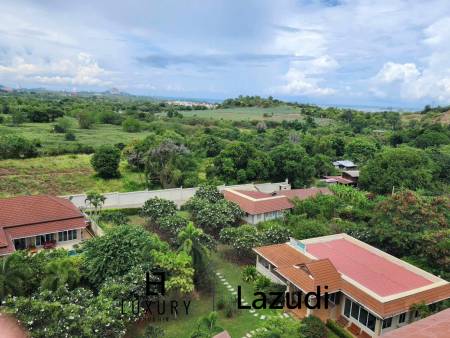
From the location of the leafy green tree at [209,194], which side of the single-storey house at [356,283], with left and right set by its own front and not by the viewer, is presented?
right

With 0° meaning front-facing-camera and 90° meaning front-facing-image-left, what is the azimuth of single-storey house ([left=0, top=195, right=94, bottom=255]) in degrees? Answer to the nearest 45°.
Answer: approximately 315°

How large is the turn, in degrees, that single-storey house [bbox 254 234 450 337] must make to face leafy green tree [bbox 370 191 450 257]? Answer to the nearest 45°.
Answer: approximately 135° to its right

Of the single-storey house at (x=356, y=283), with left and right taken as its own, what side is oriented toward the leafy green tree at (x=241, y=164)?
right

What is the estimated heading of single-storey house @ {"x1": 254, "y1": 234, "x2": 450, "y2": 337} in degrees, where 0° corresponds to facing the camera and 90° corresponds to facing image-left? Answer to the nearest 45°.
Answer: approximately 45°

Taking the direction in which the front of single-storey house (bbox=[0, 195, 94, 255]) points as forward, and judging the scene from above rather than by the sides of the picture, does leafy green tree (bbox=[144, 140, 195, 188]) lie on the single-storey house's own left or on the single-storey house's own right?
on the single-storey house's own left

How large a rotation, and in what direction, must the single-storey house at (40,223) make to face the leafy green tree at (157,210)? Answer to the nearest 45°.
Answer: approximately 45° to its left

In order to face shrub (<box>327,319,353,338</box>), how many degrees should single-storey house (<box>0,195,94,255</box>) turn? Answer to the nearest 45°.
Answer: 0° — it already faces it

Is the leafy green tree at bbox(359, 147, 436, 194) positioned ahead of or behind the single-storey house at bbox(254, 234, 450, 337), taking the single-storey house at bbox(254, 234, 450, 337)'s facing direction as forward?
behind

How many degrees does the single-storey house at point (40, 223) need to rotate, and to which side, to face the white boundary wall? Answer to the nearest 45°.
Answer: approximately 90° to its left
